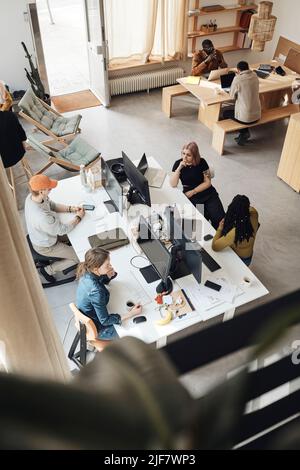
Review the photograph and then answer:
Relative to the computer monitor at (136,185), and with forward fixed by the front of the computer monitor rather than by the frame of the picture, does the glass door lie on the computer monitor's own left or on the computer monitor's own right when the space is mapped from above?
on the computer monitor's own left

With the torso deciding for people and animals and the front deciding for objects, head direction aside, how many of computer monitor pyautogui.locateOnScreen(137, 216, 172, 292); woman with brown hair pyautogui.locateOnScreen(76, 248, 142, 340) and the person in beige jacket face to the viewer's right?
1

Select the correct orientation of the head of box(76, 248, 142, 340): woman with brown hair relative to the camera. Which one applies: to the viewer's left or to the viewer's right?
to the viewer's right

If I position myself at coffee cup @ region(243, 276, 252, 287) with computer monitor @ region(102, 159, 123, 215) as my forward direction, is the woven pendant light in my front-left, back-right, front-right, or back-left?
front-right

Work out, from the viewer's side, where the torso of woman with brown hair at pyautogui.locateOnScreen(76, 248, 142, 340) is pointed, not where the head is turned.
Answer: to the viewer's right

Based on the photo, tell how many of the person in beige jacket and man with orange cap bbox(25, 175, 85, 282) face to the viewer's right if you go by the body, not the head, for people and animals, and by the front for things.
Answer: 1

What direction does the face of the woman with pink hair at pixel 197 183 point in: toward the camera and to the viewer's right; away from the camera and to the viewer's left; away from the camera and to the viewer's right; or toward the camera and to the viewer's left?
toward the camera and to the viewer's left

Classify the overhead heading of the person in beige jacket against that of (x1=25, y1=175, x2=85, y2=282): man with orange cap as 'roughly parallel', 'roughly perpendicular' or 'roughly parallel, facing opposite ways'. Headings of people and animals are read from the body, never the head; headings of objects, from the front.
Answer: roughly perpendicular

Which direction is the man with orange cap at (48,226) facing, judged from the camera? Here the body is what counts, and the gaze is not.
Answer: to the viewer's right

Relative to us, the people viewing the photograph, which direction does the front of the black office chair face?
facing to the right of the viewer

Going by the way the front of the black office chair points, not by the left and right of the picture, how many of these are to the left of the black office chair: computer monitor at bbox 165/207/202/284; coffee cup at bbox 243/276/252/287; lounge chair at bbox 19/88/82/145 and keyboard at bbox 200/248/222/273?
1

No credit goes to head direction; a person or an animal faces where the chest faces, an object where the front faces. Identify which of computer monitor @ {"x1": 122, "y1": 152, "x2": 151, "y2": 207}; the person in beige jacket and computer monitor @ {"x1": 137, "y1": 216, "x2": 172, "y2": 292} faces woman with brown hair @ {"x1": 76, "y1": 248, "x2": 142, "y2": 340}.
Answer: computer monitor @ {"x1": 137, "y1": 216, "x2": 172, "y2": 292}

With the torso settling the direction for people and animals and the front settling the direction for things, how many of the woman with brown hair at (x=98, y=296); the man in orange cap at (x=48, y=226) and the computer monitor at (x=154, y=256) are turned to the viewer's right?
2

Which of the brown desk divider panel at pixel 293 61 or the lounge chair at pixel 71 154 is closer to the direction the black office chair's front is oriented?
the brown desk divider panel

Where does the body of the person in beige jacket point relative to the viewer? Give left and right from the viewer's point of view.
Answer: facing away from the viewer and to the left of the viewer
